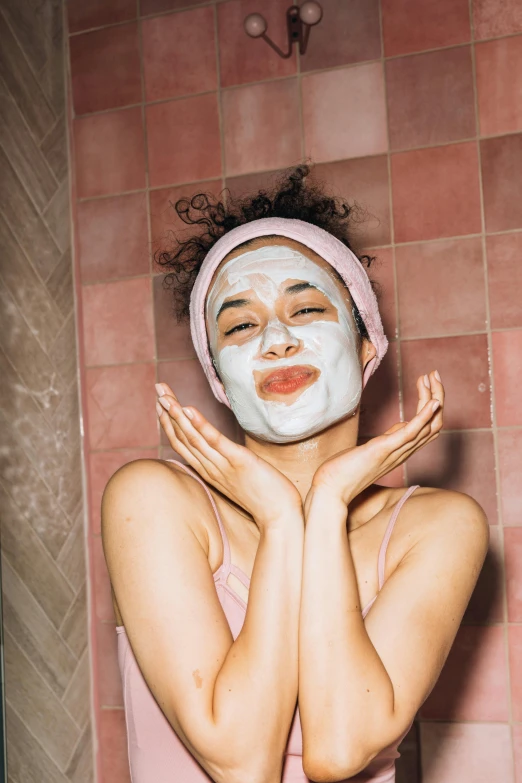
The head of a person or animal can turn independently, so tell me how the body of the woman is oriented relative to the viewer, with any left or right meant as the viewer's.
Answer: facing the viewer
